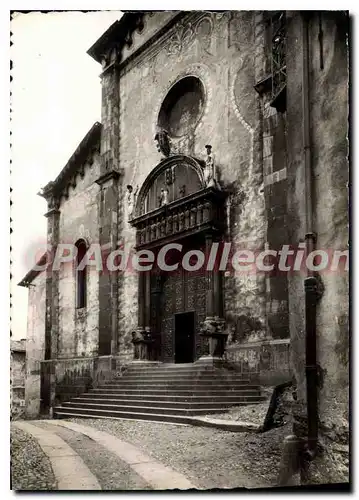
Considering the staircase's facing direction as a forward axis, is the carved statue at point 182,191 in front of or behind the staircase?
behind

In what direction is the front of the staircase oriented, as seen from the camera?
facing the viewer and to the left of the viewer
